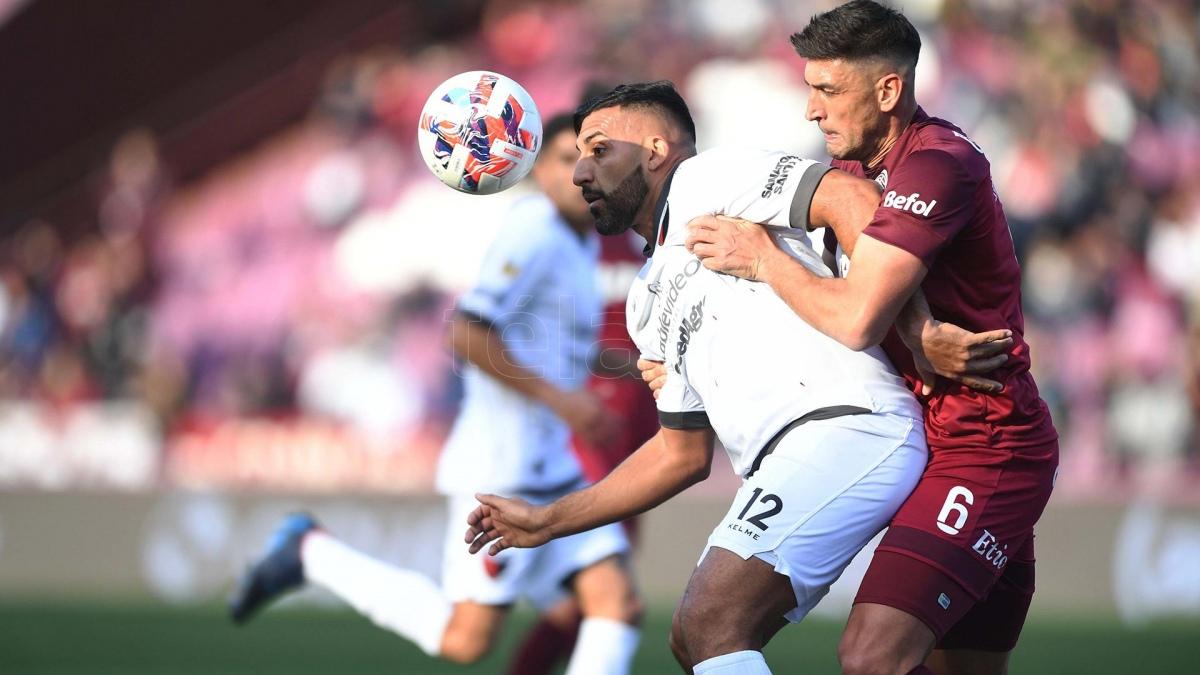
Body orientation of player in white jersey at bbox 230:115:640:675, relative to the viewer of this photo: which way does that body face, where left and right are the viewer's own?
facing the viewer and to the right of the viewer

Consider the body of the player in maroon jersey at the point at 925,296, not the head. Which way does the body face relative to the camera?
to the viewer's left

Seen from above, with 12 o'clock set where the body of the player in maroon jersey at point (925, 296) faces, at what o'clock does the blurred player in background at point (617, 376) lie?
The blurred player in background is roughly at 2 o'clock from the player in maroon jersey.

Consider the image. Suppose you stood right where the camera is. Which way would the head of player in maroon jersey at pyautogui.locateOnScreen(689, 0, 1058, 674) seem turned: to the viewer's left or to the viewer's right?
to the viewer's left

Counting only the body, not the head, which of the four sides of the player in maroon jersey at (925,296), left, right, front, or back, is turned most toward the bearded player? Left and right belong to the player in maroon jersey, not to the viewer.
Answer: front

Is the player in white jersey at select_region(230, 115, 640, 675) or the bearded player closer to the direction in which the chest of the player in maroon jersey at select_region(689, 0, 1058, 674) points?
the bearded player

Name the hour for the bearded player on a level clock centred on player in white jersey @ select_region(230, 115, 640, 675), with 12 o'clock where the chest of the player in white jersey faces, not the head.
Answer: The bearded player is roughly at 1 o'clock from the player in white jersey.

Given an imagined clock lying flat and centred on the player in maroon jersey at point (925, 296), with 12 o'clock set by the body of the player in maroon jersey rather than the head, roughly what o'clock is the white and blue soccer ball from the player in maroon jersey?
The white and blue soccer ball is roughly at 1 o'clock from the player in maroon jersey.
